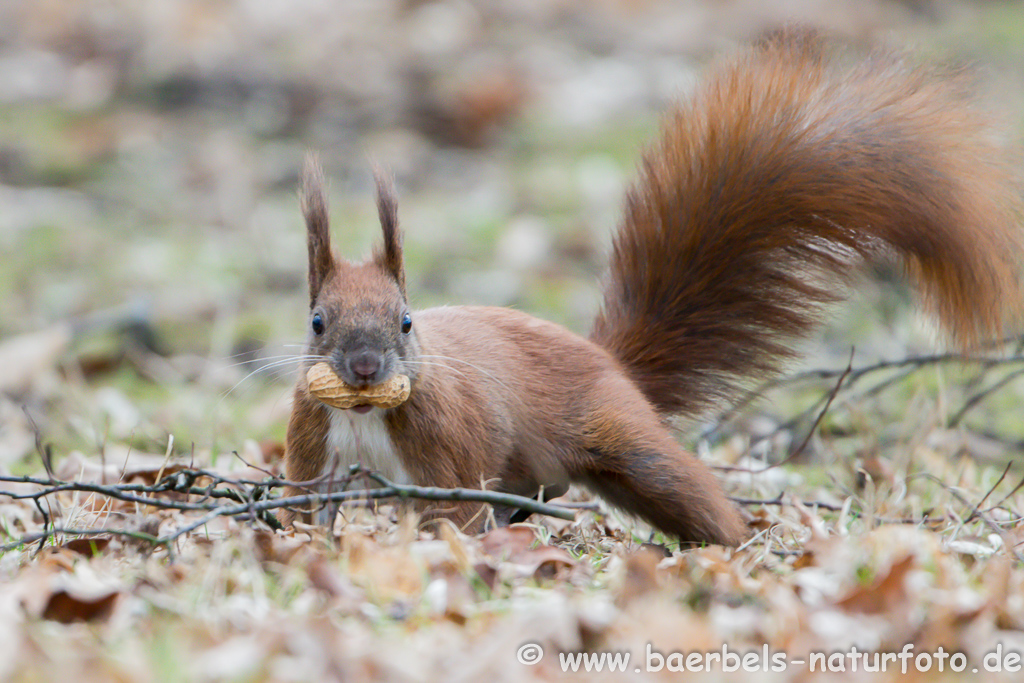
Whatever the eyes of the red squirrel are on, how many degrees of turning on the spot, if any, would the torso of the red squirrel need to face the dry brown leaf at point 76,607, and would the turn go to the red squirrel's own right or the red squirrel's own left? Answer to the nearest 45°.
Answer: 0° — it already faces it

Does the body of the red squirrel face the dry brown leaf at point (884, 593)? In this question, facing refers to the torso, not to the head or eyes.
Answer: no

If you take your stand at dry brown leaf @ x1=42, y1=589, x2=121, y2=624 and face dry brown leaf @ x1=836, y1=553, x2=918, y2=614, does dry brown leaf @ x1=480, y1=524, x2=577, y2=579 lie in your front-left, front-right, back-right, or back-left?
front-left

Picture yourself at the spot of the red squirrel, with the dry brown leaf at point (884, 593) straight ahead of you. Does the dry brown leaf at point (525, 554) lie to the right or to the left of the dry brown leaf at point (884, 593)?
right

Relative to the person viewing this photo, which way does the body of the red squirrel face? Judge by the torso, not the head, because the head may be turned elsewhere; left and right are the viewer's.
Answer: facing the viewer and to the left of the viewer

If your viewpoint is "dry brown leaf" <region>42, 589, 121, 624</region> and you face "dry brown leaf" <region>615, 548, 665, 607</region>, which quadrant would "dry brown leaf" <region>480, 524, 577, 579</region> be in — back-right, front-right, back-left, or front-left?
front-left
